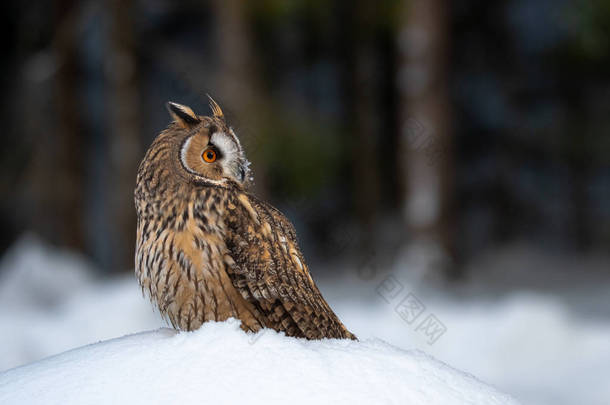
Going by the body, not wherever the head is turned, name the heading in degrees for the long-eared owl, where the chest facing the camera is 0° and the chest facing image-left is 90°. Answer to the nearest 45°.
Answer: approximately 45°

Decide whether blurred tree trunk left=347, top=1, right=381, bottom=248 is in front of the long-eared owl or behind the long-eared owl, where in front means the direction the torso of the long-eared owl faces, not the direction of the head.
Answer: behind

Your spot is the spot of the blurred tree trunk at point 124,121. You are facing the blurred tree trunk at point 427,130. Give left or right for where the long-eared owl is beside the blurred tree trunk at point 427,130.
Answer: right
